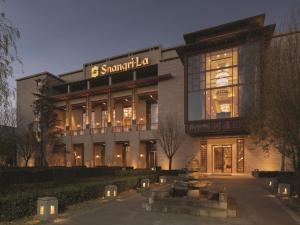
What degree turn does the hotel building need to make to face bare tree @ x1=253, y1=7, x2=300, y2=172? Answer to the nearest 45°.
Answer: approximately 45° to its left

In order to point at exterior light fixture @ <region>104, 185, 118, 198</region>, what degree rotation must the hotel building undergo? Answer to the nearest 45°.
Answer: approximately 45° to its left

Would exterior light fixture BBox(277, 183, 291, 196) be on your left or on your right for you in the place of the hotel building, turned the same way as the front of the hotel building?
on your left

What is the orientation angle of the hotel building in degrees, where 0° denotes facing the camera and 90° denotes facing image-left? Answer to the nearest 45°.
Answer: approximately 45°
